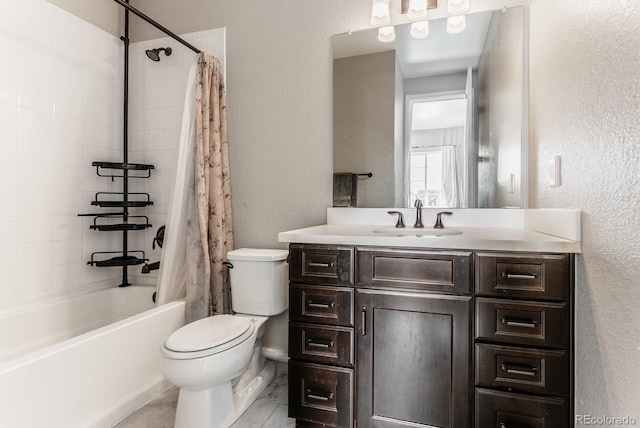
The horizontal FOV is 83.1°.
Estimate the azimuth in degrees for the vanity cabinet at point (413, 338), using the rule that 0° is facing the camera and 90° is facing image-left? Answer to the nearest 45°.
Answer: approximately 0°

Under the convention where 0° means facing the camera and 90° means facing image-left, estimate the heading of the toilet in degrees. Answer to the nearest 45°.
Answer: approximately 45°

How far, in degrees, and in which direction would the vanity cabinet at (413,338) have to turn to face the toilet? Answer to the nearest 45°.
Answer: approximately 90° to its right

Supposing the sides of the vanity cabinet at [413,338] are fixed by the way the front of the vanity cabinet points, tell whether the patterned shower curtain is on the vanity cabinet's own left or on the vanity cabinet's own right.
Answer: on the vanity cabinet's own right

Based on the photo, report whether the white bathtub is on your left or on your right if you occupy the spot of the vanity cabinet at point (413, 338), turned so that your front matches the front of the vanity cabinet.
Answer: on your right
